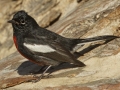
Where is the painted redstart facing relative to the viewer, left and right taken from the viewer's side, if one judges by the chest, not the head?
facing to the left of the viewer
